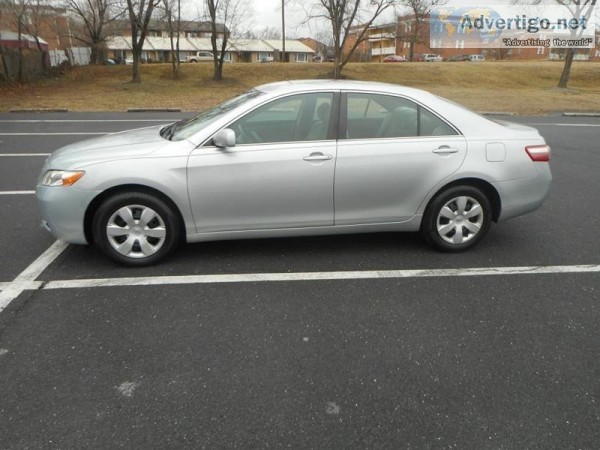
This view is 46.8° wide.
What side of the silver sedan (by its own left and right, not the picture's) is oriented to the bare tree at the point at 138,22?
right

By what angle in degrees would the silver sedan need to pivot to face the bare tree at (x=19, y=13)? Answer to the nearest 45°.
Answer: approximately 45° to its right

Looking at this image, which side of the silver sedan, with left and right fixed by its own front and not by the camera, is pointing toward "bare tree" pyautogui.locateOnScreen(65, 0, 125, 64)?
right

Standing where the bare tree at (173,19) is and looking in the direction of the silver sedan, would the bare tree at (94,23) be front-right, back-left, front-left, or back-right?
back-right

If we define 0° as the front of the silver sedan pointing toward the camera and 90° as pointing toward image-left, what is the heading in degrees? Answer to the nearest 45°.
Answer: approximately 90°

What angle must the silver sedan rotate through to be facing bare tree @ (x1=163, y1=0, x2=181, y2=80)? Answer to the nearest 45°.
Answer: approximately 90° to its right
